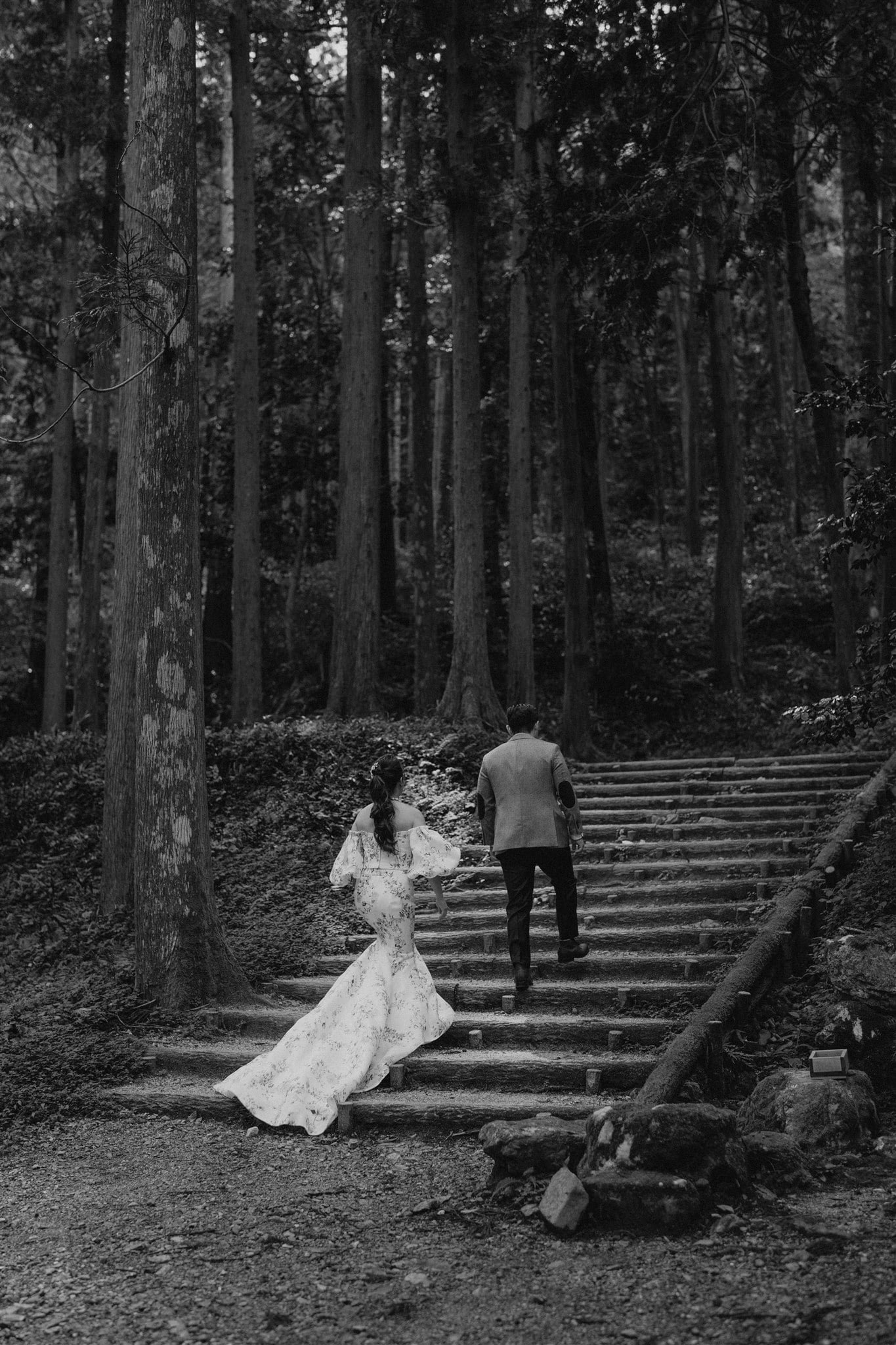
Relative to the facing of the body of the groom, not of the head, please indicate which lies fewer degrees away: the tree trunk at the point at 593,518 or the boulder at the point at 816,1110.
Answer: the tree trunk

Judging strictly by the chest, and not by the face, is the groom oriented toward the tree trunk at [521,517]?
yes

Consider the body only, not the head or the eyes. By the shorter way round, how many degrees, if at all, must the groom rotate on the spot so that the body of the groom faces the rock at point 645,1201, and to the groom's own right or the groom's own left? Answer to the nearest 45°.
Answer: approximately 180°

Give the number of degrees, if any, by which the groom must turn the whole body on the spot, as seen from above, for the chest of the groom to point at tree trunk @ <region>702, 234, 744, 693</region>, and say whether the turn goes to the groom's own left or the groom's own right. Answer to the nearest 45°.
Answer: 0° — they already face it

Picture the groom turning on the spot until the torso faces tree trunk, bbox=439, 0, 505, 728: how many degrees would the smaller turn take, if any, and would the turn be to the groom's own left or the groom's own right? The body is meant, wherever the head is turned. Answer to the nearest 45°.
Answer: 0° — they already face it

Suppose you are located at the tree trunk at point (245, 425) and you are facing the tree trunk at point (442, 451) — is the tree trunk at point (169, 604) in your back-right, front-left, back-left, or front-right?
back-right

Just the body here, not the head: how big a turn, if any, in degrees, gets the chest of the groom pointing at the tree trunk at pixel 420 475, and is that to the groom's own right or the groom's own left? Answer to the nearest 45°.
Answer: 0° — they already face it

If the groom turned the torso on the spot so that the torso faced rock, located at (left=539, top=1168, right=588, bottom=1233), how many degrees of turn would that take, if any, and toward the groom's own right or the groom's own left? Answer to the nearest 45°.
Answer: approximately 180°

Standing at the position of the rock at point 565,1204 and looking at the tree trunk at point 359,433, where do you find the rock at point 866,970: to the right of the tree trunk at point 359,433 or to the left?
right

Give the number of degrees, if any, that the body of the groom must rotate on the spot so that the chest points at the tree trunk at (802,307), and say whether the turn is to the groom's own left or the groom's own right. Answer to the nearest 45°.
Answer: approximately 45° to the groom's own right

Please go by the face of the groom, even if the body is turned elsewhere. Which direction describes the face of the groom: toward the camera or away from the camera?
away from the camera

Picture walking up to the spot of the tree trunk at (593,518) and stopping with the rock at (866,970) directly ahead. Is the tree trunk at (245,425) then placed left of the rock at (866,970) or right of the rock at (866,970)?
right

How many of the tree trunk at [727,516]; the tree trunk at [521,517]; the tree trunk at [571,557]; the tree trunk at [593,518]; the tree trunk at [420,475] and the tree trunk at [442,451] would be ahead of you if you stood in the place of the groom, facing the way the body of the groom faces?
6

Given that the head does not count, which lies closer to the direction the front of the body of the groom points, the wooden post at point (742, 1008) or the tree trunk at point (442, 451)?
the tree trunk

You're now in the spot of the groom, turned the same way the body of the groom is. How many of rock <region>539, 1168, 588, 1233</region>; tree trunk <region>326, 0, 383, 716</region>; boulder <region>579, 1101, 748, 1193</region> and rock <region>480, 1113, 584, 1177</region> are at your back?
3

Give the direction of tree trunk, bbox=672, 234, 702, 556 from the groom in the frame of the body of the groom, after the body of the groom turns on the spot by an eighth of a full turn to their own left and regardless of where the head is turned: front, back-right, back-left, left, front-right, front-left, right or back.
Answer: front-right

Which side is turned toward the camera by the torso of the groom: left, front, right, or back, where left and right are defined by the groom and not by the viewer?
back

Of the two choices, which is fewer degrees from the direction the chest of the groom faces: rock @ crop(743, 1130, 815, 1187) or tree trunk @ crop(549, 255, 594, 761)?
the tree trunk

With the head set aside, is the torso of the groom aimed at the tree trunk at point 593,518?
yes

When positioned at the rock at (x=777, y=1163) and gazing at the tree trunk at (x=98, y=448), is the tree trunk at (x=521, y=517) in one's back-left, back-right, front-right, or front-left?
front-right
